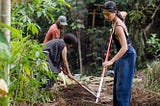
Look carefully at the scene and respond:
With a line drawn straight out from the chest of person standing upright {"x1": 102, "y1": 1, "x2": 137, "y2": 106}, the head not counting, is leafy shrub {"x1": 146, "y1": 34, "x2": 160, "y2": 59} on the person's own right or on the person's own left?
on the person's own right

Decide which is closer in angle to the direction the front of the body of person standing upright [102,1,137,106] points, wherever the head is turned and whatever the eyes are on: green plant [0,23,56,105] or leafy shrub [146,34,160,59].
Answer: the green plant

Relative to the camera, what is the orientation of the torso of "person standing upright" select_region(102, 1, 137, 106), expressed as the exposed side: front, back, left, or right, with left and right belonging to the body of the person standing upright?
left

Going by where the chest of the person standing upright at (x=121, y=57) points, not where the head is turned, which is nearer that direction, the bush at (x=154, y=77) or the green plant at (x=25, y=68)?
the green plant
